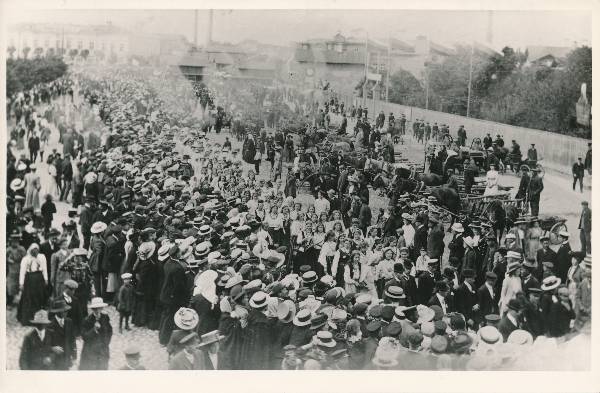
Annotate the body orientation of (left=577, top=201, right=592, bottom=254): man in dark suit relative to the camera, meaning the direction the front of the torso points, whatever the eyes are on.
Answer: to the viewer's left

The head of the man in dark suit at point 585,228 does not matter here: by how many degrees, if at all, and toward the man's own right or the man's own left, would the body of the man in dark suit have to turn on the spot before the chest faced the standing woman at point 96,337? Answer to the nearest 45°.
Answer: approximately 45° to the man's own left

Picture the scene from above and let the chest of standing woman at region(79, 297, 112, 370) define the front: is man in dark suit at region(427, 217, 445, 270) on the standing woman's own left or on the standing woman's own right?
on the standing woman's own left
